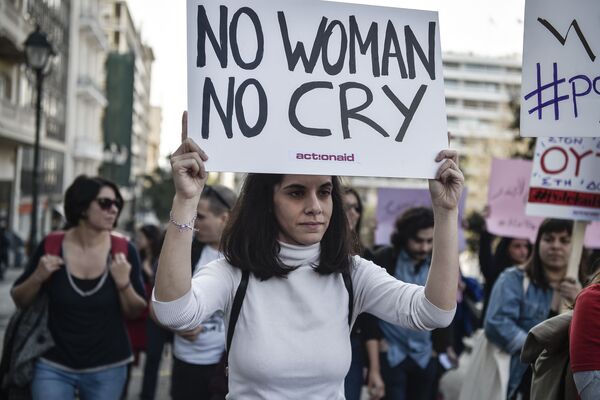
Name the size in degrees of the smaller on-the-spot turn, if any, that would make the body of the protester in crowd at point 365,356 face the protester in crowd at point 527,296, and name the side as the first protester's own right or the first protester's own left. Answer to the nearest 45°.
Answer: approximately 90° to the first protester's own left

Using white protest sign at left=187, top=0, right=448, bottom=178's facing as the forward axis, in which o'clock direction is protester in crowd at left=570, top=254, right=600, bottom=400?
The protester in crowd is roughly at 9 o'clock from the white protest sign.

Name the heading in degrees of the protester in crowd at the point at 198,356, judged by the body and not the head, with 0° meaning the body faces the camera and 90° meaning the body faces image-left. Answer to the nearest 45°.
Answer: approximately 45°

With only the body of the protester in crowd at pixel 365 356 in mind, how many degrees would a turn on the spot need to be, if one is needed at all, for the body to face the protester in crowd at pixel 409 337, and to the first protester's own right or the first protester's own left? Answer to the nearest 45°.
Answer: approximately 135° to the first protester's own left

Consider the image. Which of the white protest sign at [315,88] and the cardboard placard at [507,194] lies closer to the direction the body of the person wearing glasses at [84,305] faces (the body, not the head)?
the white protest sign

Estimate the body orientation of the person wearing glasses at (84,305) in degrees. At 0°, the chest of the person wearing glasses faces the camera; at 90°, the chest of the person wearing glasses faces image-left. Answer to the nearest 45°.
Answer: approximately 0°
